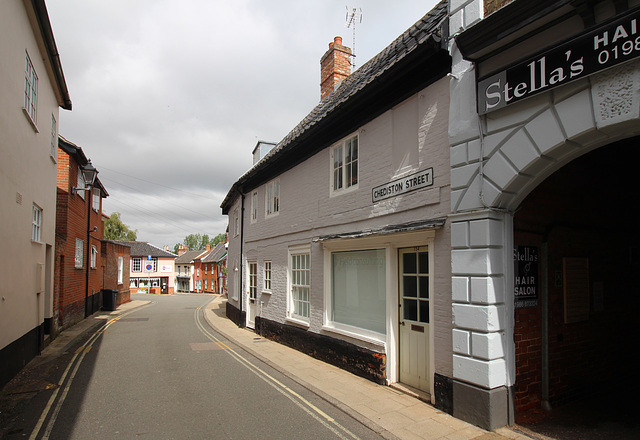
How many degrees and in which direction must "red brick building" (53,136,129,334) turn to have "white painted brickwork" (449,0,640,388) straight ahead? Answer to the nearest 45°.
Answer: approximately 45° to its right

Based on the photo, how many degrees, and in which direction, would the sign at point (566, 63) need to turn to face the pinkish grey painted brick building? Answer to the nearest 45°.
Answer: approximately 90° to its right

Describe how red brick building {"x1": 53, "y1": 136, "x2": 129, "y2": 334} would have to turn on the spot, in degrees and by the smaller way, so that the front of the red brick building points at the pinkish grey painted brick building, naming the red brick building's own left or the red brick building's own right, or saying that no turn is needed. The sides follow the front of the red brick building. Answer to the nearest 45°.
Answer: approximately 45° to the red brick building's own right

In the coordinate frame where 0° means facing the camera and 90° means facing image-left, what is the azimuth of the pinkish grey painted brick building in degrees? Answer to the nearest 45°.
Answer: approximately 45°

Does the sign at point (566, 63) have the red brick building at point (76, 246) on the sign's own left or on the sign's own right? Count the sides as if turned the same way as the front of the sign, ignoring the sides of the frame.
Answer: on the sign's own right

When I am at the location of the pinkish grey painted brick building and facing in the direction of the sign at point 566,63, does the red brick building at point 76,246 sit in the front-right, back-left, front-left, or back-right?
back-right

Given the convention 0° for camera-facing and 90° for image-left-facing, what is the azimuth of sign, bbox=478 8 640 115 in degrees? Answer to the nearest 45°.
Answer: approximately 45°

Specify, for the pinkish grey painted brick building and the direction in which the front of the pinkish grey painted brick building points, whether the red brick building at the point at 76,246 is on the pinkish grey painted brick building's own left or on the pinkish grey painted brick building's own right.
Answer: on the pinkish grey painted brick building's own right

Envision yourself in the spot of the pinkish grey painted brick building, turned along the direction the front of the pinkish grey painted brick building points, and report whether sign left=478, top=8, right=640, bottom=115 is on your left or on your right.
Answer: on your left

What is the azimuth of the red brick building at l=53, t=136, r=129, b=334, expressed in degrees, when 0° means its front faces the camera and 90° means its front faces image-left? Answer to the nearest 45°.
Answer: approximately 315°
